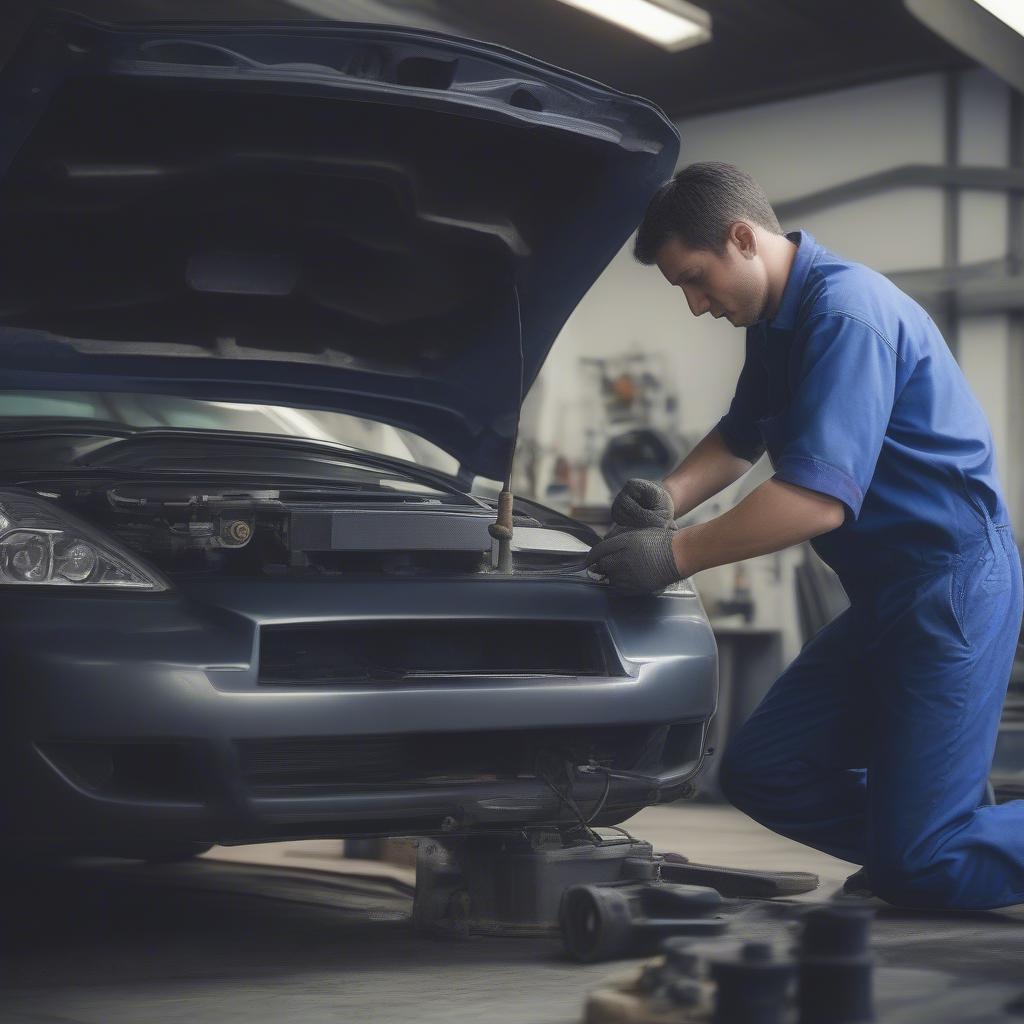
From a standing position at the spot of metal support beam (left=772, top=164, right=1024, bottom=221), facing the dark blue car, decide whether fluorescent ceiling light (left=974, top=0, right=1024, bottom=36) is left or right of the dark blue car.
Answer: left

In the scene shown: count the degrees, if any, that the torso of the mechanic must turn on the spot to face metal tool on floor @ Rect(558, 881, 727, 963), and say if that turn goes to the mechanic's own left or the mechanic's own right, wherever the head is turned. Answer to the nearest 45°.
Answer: approximately 45° to the mechanic's own left

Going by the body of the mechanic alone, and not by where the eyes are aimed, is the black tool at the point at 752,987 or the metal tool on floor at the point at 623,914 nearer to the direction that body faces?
the metal tool on floor

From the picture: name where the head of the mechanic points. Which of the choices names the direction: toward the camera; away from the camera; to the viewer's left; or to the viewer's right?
to the viewer's left

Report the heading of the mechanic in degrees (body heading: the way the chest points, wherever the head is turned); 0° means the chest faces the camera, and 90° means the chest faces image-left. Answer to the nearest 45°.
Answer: approximately 90°

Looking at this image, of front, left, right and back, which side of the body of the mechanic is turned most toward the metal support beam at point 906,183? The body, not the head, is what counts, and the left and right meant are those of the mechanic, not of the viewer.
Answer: right

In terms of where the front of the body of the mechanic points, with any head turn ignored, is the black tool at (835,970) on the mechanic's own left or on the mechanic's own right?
on the mechanic's own left
